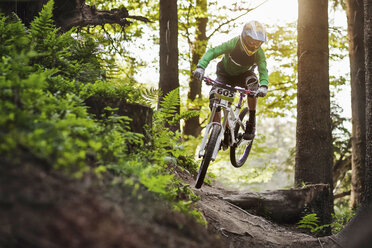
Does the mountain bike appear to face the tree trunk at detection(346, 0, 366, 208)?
no

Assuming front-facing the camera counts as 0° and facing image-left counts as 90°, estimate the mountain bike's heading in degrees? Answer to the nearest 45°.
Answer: approximately 45°

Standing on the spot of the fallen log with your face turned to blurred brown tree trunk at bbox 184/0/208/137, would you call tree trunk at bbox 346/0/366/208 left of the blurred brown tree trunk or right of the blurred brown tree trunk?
right

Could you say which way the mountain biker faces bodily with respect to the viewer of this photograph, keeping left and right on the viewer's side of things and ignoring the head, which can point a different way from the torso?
facing the viewer

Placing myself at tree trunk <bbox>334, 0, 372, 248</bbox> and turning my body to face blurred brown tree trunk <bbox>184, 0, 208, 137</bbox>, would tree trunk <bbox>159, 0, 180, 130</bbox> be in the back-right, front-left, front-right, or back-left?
front-left

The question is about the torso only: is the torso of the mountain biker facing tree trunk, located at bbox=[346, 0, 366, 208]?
no

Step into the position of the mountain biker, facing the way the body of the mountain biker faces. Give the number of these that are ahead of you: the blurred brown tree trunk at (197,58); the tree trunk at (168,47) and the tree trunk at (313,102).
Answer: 0

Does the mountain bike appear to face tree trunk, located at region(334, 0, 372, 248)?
no

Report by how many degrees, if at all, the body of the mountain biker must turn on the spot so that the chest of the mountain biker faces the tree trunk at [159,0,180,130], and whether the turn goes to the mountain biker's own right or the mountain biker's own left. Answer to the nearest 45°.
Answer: approximately 135° to the mountain biker's own right

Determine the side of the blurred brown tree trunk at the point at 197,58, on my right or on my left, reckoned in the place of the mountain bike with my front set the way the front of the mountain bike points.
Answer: on my right
